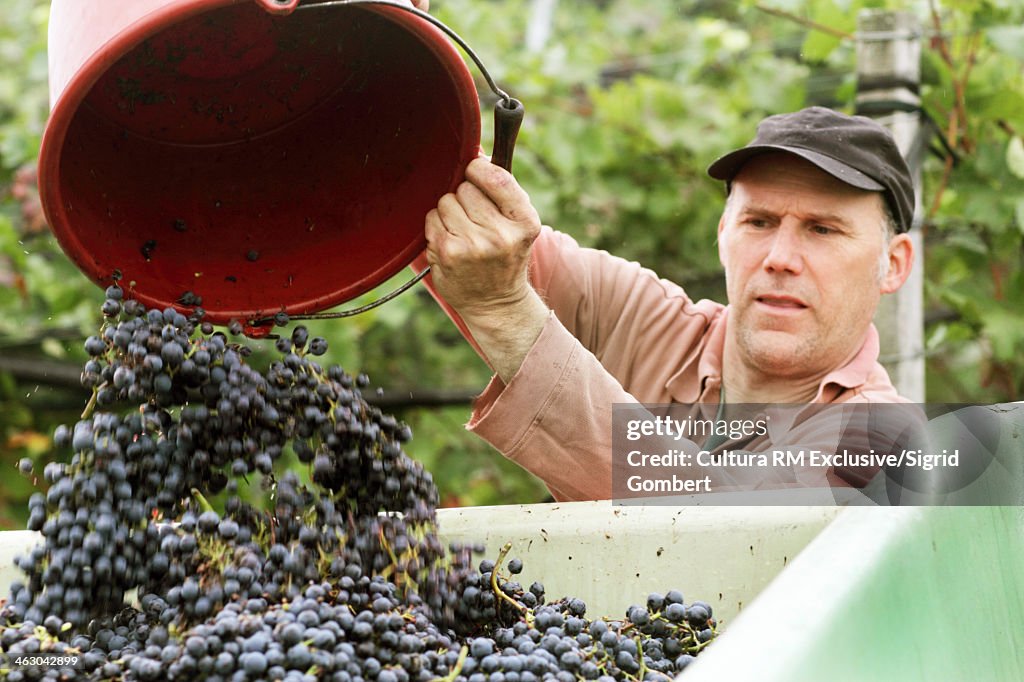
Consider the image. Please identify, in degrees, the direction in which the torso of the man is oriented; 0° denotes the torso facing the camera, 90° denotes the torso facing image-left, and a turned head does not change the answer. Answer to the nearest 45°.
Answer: approximately 45°

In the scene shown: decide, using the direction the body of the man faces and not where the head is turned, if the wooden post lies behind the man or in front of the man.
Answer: behind
